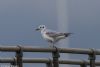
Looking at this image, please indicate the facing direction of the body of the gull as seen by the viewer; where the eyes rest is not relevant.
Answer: to the viewer's left
